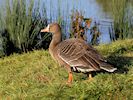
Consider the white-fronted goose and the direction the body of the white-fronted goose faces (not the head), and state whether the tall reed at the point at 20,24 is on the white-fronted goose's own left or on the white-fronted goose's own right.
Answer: on the white-fronted goose's own right

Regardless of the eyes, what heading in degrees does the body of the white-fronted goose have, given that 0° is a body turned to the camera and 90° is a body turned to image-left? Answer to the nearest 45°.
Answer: approximately 90°
